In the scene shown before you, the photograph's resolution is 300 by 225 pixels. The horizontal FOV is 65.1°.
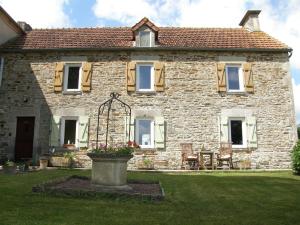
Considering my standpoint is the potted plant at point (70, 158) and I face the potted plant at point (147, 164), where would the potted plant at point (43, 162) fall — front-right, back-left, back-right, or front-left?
back-right

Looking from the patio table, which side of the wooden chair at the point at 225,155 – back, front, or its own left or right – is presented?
right

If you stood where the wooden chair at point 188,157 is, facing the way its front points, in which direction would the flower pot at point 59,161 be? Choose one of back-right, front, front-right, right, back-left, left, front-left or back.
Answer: back-right

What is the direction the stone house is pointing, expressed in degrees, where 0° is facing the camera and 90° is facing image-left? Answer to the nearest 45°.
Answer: approximately 0°

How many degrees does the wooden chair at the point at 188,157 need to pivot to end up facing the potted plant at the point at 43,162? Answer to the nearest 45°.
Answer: approximately 135° to its right

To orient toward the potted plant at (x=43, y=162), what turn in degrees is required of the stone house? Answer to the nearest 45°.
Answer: approximately 90° to its right

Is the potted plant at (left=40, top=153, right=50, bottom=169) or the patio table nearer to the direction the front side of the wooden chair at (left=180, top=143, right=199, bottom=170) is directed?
the patio table

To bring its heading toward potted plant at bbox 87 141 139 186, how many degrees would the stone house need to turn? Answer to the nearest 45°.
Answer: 0° — it already faces it
